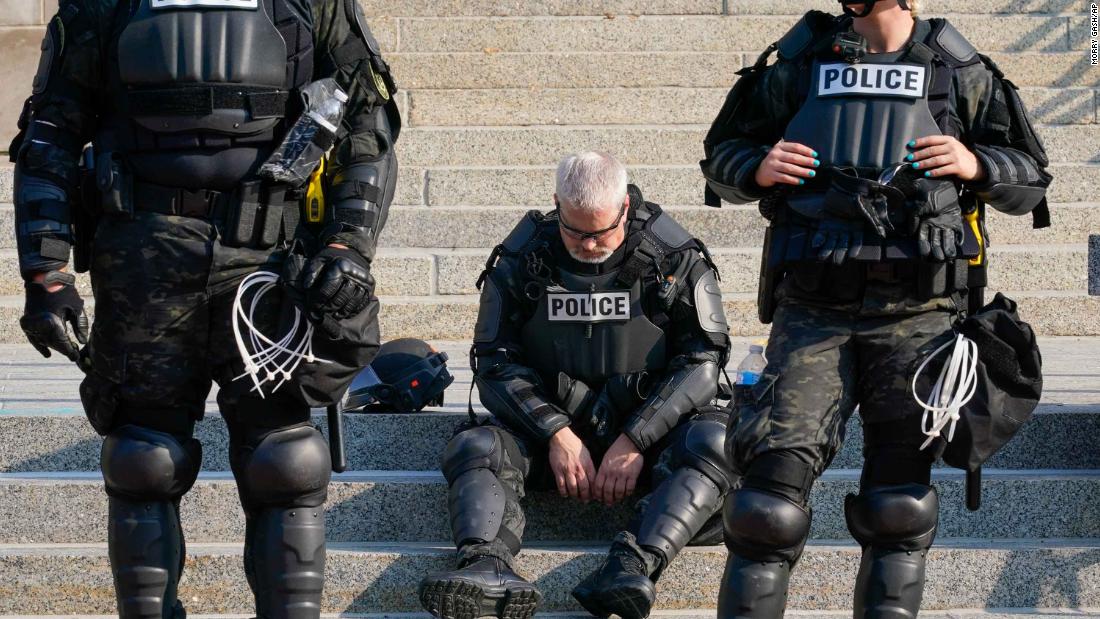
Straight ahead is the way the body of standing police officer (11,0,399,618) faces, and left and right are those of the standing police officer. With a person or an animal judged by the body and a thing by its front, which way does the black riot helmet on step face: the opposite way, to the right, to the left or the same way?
to the right

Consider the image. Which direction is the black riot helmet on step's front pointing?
to the viewer's left

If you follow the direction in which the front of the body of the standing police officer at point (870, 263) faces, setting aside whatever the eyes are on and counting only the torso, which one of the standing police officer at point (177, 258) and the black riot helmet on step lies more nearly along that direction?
the standing police officer

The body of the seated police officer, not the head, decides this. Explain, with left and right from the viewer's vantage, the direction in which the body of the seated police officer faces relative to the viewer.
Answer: facing the viewer

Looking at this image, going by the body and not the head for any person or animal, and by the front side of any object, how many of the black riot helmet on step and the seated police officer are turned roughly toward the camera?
1

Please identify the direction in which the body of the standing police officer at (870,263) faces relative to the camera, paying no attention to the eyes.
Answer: toward the camera

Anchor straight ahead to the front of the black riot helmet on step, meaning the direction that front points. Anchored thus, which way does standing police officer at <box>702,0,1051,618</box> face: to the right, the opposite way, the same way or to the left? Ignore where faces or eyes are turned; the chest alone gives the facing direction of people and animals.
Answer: to the left

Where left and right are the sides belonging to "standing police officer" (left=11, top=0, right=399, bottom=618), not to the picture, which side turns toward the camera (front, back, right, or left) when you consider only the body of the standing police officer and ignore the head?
front

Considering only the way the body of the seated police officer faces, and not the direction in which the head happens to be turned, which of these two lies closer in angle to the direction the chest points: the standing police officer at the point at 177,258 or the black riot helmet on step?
the standing police officer

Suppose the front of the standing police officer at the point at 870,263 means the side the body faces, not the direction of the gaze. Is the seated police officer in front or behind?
behind

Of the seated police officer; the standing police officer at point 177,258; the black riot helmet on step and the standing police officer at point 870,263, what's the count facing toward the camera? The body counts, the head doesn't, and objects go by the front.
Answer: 3

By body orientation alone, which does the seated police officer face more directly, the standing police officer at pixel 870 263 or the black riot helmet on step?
the standing police officer
